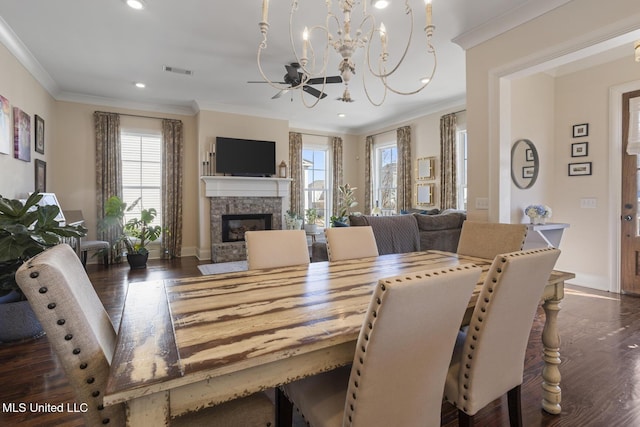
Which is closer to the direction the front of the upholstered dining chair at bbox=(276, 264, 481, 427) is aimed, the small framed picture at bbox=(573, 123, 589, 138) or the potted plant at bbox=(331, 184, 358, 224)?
the potted plant

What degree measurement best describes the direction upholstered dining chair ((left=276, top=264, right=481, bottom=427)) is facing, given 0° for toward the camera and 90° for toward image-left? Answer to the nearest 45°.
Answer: approximately 135°

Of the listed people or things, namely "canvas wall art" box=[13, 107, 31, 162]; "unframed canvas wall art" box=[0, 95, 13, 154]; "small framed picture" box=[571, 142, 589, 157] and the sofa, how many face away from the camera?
1

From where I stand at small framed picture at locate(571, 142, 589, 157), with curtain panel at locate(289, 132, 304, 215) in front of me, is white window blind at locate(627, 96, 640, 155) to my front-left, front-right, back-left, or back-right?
back-left

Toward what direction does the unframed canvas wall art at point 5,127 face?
to the viewer's right

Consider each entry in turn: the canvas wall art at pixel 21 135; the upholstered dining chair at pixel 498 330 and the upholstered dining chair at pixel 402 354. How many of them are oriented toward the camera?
0

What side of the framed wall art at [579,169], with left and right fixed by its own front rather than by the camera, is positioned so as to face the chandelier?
front

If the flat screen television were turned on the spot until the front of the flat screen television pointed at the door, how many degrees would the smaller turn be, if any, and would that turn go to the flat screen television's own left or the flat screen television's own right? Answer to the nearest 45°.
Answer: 0° — it already faces it

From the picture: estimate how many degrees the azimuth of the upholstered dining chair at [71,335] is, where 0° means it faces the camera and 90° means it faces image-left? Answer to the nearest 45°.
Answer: approximately 270°

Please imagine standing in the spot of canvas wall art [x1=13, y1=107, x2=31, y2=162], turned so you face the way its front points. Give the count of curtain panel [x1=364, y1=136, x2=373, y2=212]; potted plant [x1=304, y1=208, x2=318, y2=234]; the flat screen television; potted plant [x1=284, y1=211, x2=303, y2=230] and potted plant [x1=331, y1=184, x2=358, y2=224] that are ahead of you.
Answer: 5

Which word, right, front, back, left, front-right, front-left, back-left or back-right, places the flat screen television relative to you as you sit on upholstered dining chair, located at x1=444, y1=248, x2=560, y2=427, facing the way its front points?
front

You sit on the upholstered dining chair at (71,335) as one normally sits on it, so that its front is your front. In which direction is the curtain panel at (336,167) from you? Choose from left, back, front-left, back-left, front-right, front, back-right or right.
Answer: front-left

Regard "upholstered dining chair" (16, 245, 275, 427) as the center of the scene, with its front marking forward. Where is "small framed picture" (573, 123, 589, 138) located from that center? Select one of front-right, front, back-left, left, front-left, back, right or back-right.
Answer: front

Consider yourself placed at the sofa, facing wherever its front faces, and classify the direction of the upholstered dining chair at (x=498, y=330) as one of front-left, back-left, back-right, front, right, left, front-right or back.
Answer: back

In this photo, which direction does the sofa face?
away from the camera
